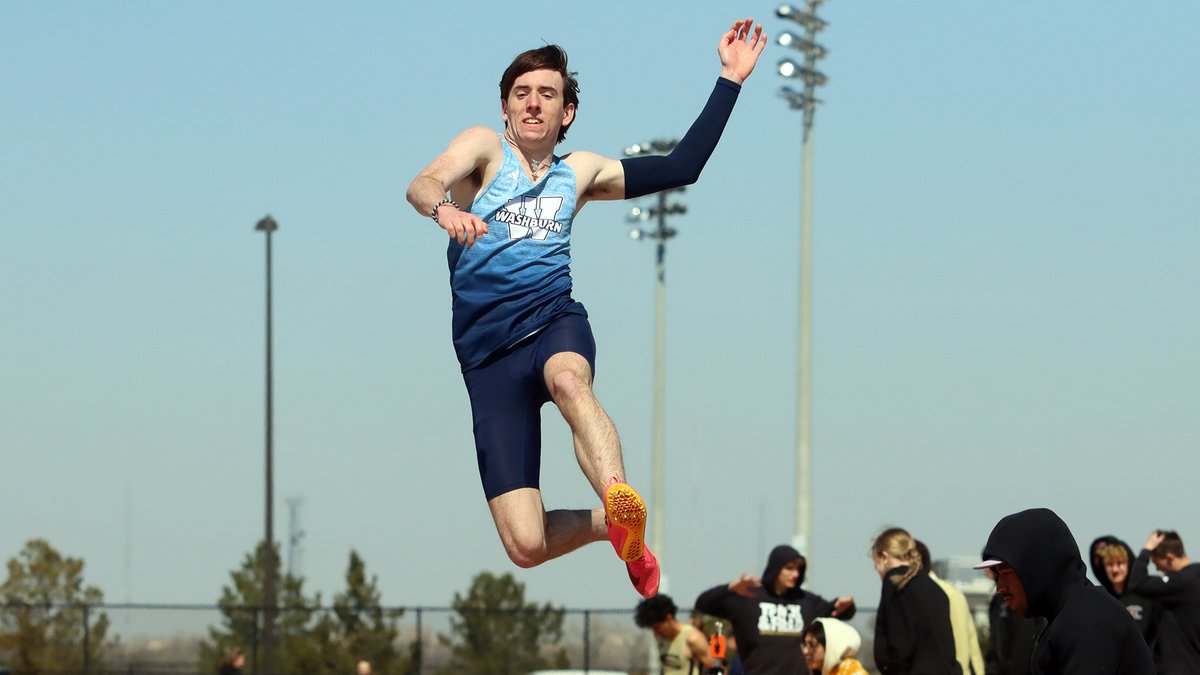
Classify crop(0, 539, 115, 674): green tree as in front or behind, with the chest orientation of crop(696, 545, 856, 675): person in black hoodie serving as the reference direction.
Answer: behind

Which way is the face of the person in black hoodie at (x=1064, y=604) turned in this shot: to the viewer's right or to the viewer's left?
to the viewer's left

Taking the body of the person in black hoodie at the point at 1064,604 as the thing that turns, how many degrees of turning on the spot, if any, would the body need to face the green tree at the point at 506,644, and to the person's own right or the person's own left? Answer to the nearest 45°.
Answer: approximately 90° to the person's own right

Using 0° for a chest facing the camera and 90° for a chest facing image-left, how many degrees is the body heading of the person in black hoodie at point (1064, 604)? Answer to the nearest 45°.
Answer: approximately 90°

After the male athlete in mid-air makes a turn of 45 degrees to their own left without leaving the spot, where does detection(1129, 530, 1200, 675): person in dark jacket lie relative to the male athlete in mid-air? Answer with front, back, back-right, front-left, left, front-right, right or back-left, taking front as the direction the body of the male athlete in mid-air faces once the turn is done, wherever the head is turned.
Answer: left

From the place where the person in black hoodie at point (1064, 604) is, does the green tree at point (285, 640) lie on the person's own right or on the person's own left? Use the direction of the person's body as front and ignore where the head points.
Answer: on the person's own right

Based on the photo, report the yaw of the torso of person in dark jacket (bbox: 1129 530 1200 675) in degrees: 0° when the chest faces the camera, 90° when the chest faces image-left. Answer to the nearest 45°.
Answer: approximately 90°

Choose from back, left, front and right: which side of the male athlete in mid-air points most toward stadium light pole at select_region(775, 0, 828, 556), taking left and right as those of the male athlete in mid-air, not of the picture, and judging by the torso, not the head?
back

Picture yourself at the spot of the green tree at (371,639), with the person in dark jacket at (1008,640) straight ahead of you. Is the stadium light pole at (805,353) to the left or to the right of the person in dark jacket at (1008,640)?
left

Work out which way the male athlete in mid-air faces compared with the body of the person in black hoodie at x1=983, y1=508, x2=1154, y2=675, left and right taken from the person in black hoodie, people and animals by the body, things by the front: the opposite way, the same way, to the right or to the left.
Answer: to the left
